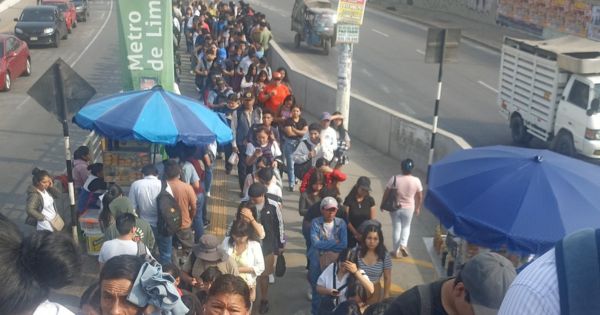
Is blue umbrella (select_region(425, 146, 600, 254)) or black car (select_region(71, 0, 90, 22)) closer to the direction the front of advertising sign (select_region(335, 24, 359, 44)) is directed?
the blue umbrella

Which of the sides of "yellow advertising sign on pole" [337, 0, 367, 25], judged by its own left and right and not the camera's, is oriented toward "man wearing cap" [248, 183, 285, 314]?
front

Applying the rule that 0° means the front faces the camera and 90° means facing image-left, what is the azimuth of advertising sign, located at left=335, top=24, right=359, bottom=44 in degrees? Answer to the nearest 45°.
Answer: approximately 0°

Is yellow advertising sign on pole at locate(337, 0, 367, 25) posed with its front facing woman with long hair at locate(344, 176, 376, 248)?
yes

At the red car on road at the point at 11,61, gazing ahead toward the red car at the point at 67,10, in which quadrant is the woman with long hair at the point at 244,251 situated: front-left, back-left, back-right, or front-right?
back-right

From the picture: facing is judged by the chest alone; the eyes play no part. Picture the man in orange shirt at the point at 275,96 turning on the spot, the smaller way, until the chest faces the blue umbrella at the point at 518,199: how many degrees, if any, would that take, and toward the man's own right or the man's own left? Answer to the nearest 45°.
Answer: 0° — they already face it

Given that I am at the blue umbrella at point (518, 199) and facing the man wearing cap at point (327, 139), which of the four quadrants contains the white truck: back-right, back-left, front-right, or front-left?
front-right

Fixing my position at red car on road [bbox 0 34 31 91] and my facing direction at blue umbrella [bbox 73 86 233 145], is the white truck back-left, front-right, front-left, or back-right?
front-left

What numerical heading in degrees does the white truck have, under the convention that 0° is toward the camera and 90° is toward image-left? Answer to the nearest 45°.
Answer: approximately 315°

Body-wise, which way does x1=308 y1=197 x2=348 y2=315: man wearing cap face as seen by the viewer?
toward the camera

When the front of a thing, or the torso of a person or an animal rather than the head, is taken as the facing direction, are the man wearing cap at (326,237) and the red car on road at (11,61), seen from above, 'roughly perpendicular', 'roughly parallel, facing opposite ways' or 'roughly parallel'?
roughly parallel

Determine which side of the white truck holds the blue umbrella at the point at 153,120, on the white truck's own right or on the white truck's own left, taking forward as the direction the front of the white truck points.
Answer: on the white truck's own right

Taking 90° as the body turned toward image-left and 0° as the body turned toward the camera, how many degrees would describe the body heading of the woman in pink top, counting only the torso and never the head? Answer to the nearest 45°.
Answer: approximately 180°
